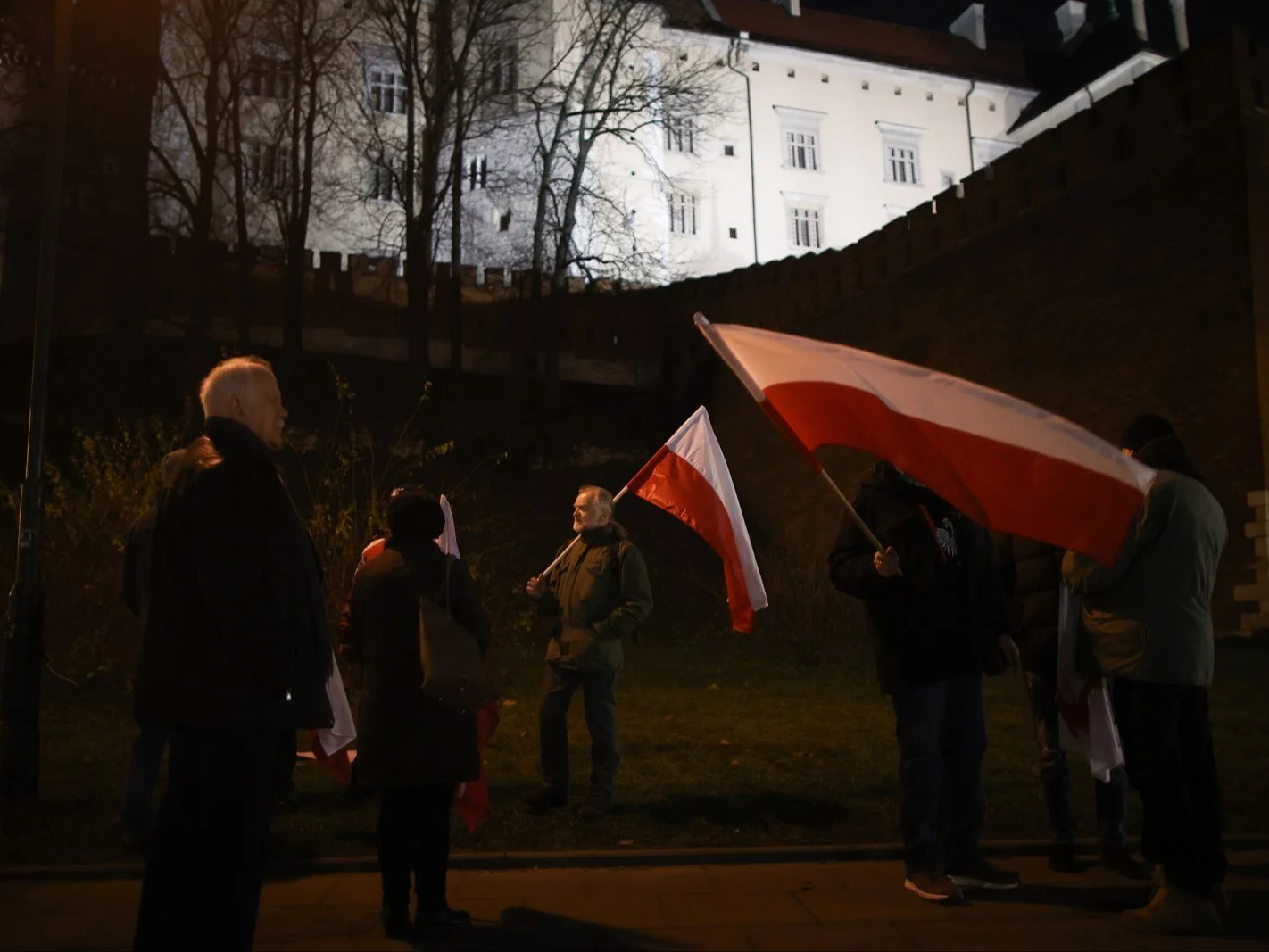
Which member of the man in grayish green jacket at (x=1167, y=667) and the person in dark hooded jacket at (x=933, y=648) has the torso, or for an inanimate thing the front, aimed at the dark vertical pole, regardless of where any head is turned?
the man in grayish green jacket

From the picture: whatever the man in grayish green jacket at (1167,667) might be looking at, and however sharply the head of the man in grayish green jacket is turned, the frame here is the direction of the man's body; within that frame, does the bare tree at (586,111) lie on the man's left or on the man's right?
on the man's right

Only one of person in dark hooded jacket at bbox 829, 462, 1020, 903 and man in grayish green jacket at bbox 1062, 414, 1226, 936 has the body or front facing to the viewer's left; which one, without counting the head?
the man in grayish green jacket

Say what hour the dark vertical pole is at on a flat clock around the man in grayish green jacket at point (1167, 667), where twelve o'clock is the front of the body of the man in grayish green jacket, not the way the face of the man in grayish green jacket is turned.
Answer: The dark vertical pole is roughly at 12 o'clock from the man in grayish green jacket.

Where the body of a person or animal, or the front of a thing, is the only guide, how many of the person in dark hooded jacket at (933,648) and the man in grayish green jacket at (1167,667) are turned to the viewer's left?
1

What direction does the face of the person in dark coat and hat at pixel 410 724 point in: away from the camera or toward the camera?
away from the camera

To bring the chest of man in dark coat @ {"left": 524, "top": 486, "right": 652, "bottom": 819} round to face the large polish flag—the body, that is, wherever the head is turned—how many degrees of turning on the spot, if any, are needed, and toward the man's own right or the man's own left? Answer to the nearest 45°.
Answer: approximately 90° to the man's own left

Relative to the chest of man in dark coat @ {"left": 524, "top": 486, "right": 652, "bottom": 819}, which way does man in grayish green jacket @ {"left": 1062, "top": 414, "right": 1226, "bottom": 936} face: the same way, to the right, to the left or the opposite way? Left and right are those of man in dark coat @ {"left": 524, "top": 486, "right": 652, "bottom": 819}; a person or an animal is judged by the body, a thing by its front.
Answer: to the right

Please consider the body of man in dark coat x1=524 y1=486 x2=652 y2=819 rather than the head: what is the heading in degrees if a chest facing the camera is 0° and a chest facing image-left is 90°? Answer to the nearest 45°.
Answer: approximately 45°

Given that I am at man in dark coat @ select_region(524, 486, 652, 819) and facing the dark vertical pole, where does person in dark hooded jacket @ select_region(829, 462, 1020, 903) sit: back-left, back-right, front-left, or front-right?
back-left

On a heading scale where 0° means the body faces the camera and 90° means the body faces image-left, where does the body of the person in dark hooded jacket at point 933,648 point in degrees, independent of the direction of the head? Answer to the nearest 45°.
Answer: approximately 315°

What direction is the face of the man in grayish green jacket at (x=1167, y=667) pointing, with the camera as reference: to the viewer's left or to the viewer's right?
to the viewer's left

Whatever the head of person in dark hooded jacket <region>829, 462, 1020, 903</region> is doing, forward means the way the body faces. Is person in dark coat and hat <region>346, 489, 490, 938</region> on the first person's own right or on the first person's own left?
on the first person's own right

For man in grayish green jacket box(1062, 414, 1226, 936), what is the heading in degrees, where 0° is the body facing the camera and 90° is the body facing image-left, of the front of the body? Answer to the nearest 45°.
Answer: approximately 90°
